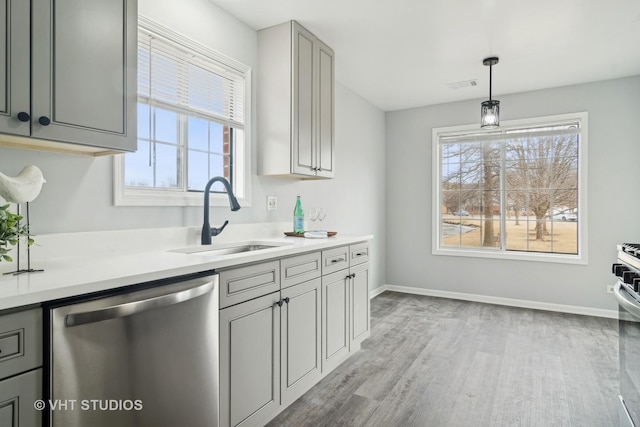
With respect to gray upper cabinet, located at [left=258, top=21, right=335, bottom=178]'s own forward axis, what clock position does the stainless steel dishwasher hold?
The stainless steel dishwasher is roughly at 2 o'clock from the gray upper cabinet.

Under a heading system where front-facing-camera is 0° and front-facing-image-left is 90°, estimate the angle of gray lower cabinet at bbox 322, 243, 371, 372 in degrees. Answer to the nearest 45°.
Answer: approximately 315°

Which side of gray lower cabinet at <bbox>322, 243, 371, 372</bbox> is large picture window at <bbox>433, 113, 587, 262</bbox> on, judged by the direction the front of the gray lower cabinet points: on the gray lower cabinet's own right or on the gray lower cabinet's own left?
on the gray lower cabinet's own left

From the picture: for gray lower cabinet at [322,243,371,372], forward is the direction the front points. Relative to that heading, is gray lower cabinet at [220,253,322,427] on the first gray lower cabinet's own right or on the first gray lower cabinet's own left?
on the first gray lower cabinet's own right

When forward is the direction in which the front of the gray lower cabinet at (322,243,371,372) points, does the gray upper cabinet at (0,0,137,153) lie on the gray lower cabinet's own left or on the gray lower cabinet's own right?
on the gray lower cabinet's own right

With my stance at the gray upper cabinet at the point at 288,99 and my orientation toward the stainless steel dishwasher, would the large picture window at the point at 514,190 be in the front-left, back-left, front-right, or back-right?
back-left

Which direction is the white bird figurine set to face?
to the viewer's right

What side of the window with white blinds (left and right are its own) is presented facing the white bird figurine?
right

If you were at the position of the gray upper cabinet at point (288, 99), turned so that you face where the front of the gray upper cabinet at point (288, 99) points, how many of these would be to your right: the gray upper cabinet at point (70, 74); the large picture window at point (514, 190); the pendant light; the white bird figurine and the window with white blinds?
3
